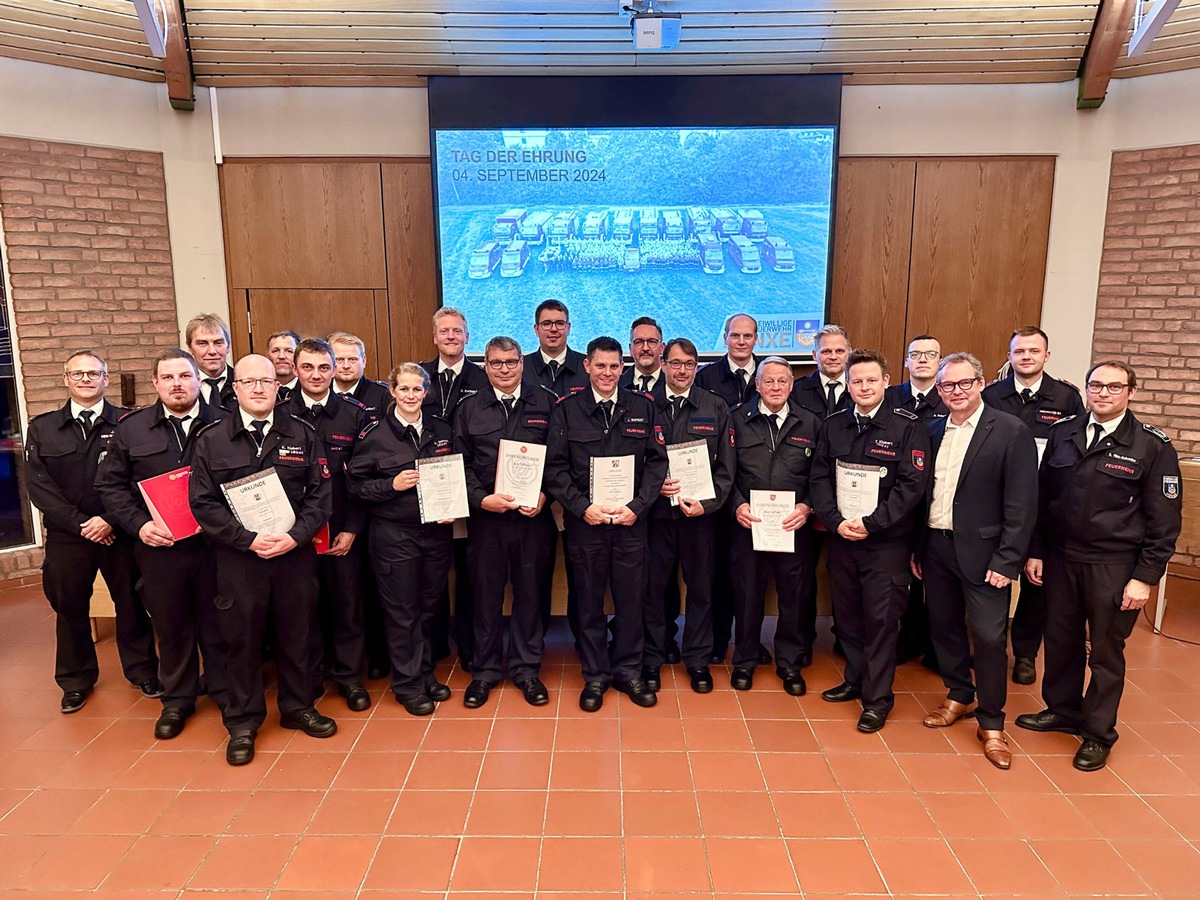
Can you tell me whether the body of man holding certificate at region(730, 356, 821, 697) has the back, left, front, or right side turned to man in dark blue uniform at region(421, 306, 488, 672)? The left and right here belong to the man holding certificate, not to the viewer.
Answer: right

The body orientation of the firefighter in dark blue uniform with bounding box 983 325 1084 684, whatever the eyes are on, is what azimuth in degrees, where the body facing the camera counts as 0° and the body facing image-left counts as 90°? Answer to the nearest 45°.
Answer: approximately 0°

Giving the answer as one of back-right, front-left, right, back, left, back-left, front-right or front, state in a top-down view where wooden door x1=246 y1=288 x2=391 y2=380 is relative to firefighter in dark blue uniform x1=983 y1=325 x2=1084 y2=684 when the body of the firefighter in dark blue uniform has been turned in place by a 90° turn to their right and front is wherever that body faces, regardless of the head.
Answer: front

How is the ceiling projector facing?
away from the camera

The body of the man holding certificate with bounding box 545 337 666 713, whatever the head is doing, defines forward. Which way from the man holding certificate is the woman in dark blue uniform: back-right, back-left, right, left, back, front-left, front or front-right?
right

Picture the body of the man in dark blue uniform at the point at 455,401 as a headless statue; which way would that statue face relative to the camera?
toward the camera

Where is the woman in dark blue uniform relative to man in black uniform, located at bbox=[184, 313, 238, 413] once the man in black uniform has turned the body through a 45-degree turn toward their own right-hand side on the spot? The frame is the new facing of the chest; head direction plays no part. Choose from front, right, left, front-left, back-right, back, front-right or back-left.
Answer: left

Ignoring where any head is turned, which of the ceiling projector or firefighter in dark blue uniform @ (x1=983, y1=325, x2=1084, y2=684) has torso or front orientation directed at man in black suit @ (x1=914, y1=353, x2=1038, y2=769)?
the firefighter in dark blue uniform

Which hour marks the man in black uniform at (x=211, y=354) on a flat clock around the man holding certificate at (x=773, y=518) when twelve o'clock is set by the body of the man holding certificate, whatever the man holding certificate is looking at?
The man in black uniform is roughly at 3 o'clock from the man holding certificate.

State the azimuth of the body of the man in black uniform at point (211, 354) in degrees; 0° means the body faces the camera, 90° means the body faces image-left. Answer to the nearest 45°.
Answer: approximately 0°
